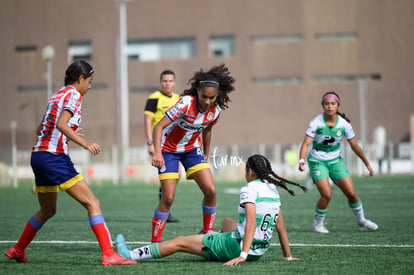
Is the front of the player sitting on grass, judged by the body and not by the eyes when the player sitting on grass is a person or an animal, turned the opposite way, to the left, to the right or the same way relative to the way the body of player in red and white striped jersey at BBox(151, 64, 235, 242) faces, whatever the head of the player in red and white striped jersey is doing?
the opposite way

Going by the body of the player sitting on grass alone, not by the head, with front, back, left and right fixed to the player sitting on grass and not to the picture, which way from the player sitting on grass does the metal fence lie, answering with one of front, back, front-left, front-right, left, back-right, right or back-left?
front-right

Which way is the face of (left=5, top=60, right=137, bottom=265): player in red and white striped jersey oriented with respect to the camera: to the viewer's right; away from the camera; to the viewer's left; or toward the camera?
to the viewer's right

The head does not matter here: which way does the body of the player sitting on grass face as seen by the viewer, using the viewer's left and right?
facing away from the viewer and to the left of the viewer

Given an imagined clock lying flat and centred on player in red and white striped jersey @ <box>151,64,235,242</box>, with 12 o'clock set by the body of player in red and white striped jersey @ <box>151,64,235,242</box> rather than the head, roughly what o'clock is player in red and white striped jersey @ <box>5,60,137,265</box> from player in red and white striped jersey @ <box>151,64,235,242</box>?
player in red and white striped jersey @ <box>5,60,137,265</box> is roughly at 3 o'clock from player in red and white striped jersey @ <box>151,64,235,242</box>.
